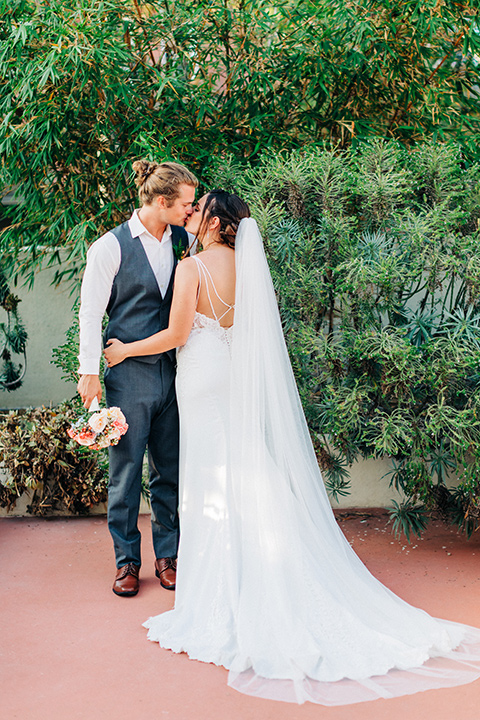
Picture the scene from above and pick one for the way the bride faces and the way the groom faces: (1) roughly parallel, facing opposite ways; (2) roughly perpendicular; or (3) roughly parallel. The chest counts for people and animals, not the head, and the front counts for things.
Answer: roughly parallel, facing opposite ways

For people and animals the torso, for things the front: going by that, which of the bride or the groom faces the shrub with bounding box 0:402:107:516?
the bride

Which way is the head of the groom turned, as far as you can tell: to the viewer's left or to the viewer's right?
to the viewer's right

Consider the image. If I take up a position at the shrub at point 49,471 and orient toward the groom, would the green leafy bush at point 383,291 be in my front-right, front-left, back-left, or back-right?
front-left

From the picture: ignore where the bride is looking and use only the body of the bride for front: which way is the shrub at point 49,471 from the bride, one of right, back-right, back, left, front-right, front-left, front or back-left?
front

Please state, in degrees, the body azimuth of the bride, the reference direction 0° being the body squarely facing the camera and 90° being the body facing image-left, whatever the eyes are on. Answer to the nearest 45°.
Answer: approximately 135°

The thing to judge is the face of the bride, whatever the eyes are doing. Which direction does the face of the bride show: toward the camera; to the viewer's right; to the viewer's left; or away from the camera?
to the viewer's left

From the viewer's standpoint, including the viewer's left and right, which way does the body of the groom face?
facing the viewer and to the right of the viewer
